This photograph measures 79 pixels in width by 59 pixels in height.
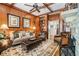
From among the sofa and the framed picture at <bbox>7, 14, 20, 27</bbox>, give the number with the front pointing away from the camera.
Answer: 0

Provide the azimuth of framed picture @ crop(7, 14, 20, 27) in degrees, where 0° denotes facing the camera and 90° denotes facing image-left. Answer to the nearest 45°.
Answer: approximately 315°

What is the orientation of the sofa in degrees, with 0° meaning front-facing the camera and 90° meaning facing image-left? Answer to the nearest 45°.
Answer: approximately 315°

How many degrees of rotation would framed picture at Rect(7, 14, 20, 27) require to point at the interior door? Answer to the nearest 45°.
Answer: approximately 45° to its left

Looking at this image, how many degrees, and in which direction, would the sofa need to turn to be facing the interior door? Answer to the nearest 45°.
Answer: approximately 45° to its left
